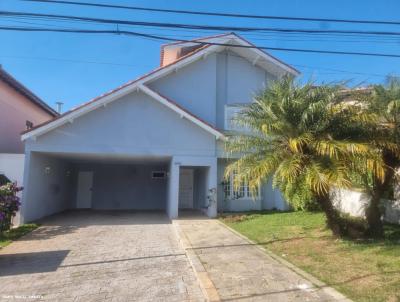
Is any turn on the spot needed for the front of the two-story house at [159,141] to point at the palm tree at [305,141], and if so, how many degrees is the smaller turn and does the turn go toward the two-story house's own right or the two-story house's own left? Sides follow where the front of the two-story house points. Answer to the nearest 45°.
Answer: approximately 45° to the two-story house's own left

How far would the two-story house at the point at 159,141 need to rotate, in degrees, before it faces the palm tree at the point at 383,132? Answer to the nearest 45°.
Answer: approximately 45° to its left

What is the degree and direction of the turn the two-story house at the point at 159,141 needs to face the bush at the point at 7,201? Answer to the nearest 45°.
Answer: approximately 45° to its right

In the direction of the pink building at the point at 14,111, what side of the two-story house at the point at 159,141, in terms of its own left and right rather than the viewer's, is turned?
right

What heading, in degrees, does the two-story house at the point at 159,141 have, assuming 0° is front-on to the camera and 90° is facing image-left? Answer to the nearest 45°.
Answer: approximately 0°

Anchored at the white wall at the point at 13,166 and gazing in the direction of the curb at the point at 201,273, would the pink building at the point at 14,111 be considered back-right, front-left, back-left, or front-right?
back-left

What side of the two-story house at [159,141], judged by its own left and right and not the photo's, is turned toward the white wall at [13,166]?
right

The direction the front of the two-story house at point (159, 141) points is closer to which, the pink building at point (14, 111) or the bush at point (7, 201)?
the bush
